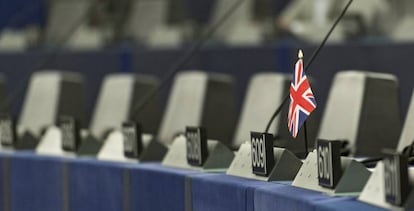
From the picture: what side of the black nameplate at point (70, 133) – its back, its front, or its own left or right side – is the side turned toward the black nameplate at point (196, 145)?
left

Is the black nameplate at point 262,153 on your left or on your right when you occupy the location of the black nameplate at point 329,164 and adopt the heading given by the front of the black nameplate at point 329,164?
on your right

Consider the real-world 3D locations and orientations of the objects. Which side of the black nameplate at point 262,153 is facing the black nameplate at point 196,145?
right

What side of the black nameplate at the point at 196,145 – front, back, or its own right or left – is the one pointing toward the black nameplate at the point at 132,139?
right

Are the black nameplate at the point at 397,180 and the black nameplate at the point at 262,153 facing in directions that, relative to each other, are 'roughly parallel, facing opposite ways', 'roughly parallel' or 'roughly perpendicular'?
roughly parallel

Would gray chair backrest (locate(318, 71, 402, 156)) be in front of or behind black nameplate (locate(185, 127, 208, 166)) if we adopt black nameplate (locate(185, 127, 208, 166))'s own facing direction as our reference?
behind

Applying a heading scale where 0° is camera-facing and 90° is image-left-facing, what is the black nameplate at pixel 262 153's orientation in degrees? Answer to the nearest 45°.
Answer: approximately 45°

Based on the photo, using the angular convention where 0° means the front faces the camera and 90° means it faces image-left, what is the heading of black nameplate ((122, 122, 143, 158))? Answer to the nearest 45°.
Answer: approximately 45°

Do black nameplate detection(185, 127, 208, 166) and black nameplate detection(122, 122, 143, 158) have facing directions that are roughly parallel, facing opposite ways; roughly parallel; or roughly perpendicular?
roughly parallel
